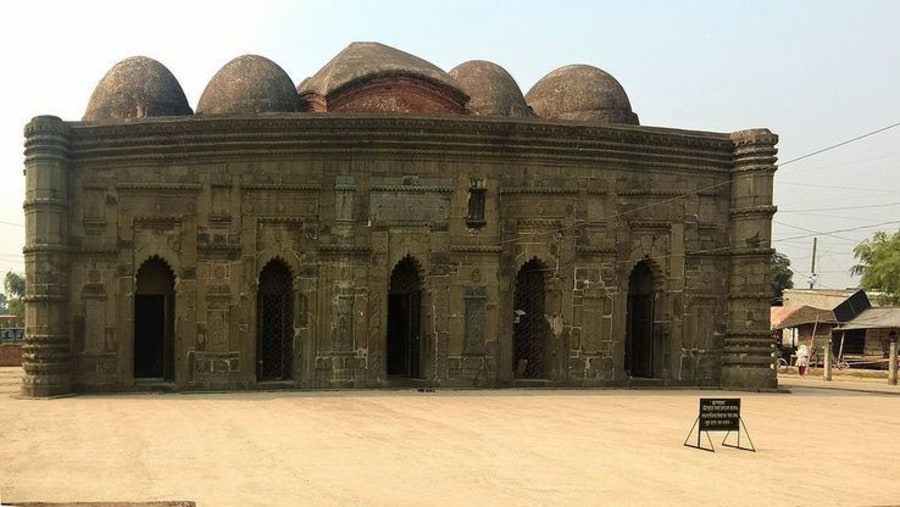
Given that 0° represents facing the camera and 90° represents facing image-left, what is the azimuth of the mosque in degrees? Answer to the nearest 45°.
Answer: approximately 0°

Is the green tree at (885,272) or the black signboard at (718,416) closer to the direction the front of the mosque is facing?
the black signboard

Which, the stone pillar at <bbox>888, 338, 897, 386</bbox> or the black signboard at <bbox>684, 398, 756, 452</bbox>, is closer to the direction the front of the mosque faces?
the black signboard

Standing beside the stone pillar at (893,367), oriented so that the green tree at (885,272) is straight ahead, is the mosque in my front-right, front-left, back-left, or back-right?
back-left

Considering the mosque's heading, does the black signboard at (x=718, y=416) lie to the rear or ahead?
ahead
